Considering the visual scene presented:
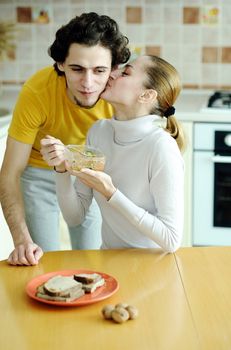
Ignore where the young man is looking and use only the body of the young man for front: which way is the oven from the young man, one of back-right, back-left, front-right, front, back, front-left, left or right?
left

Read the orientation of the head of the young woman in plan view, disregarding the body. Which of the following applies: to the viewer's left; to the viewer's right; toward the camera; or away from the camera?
to the viewer's left

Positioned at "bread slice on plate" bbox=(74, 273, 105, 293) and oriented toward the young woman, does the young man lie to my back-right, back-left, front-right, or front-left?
front-left

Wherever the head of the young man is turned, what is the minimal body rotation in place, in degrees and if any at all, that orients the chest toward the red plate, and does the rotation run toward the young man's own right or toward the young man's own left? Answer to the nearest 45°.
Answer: approximately 45° to the young man's own right

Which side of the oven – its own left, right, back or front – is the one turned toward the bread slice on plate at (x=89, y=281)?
front

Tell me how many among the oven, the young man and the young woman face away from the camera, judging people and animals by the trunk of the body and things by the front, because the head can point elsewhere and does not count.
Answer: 0

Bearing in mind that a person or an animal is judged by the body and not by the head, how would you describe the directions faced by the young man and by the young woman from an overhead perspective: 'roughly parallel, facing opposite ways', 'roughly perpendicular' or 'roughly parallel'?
roughly perpendicular

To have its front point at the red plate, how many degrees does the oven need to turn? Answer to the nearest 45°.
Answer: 0° — it already faces it

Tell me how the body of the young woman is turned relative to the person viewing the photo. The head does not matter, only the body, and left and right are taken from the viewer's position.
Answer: facing the viewer and to the left of the viewer

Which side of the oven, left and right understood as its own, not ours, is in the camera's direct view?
front

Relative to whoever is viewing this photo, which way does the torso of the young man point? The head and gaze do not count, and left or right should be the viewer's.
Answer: facing the viewer and to the right of the viewer

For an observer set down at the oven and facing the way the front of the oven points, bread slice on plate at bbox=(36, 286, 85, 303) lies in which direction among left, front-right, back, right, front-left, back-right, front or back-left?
front

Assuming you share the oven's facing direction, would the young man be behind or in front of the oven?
in front
